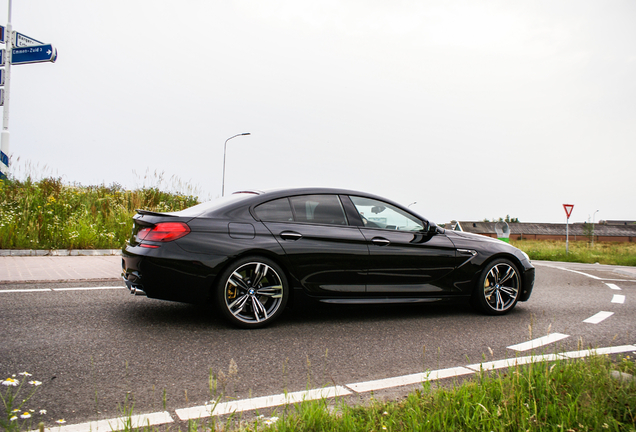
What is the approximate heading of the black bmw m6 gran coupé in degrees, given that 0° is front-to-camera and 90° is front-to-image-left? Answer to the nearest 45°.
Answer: approximately 225°

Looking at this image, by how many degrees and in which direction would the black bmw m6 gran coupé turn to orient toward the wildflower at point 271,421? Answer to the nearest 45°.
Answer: approximately 135° to its right

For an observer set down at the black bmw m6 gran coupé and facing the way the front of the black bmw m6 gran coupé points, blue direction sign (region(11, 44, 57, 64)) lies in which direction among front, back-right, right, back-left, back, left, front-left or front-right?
left
